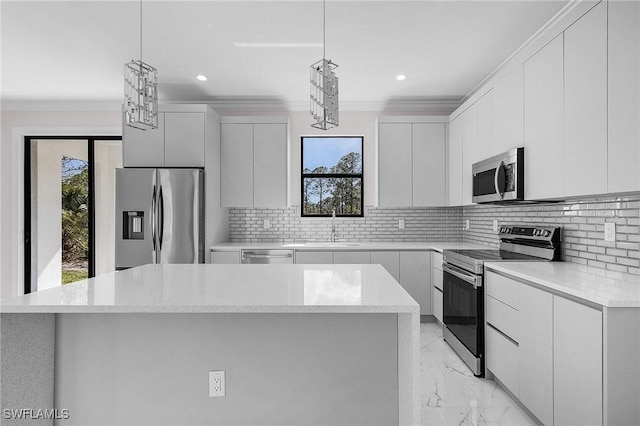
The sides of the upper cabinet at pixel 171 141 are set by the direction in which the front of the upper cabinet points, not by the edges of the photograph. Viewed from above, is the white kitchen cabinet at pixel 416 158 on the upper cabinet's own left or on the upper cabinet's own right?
on the upper cabinet's own left

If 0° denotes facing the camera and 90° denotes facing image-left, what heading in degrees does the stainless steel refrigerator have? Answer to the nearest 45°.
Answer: approximately 0°

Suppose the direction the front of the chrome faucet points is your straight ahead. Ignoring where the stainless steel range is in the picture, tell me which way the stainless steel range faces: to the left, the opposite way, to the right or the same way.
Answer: to the right

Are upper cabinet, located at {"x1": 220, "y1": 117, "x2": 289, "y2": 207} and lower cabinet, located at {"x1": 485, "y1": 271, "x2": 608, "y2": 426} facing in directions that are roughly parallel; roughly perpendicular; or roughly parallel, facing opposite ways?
roughly perpendicular

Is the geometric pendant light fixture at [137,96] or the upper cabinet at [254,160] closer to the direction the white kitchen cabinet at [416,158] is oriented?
the geometric pendant light fixture

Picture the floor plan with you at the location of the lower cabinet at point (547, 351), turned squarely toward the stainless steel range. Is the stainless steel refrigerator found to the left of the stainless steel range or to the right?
left

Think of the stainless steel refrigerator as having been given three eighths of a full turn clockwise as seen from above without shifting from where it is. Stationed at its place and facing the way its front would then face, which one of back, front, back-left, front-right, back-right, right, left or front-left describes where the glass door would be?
front

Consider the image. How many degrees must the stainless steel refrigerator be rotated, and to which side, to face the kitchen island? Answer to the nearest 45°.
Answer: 0° — it already faces it

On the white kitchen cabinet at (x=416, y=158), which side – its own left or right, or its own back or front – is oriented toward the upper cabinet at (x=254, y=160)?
right

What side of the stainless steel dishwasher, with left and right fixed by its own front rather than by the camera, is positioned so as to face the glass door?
right

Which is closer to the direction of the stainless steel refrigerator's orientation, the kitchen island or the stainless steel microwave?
the kitchen island
